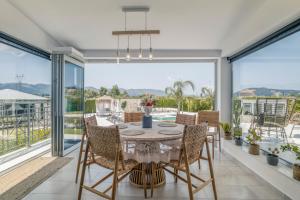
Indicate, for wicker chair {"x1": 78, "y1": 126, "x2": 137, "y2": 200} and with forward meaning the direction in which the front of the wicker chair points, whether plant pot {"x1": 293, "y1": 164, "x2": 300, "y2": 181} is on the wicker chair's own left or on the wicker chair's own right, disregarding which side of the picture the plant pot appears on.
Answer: on the wicker chair's own right

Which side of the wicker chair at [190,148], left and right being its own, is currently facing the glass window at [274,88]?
right

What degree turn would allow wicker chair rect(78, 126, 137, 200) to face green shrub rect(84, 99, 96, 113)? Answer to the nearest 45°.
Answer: approximately 45° to its left

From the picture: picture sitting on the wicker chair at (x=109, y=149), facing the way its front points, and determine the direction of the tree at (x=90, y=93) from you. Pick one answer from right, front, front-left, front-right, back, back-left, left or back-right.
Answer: front-left

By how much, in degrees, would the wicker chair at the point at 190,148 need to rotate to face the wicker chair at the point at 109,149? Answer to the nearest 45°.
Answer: approximately 45° to its left

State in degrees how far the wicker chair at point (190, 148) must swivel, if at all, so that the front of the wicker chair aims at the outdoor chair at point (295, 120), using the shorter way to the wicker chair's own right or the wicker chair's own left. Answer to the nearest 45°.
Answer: approximately 90° to the wicker chair's own right

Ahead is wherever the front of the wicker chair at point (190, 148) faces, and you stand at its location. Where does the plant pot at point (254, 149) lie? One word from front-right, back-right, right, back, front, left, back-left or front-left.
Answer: right

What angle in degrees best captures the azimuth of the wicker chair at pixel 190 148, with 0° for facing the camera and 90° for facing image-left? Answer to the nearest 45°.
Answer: approximately 135°

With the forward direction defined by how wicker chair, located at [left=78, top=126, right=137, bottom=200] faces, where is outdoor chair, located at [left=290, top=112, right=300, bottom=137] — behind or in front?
in front

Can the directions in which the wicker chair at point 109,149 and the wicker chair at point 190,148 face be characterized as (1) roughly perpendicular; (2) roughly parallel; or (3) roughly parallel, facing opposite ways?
roughly perpendicular

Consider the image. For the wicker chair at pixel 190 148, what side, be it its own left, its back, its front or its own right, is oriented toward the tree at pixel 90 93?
front

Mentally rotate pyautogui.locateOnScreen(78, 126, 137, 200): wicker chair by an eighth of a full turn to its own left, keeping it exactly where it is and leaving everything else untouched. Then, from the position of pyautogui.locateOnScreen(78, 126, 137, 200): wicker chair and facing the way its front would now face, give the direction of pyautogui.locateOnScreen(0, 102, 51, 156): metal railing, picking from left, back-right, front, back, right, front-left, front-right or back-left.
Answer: front-left

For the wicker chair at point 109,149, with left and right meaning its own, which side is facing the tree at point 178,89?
front

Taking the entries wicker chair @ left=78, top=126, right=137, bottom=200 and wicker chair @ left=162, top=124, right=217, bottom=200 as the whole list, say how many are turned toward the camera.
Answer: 0

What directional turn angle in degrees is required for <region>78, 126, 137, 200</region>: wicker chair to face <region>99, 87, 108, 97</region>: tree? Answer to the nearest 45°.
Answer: approximately 45° to its left

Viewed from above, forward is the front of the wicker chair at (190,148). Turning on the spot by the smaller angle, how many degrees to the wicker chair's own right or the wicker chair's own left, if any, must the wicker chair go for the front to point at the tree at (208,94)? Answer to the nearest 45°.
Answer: approximately 45° to the wicker chair's own right

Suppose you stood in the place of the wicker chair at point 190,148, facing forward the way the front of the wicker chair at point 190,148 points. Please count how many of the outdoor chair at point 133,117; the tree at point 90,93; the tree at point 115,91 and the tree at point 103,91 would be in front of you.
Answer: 4

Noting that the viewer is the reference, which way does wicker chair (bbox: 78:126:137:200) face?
facing away from the viewer and to the right of the viewer
